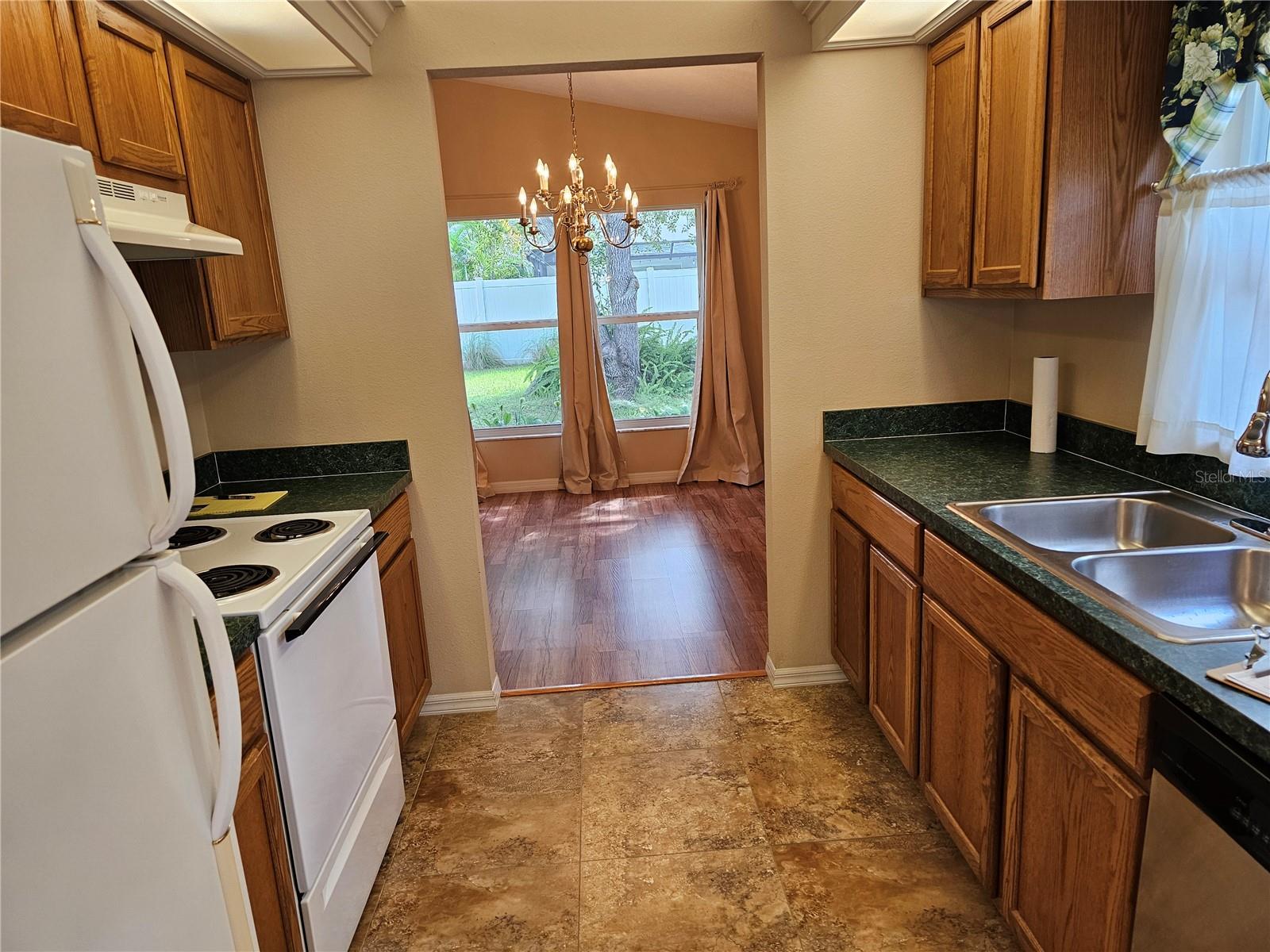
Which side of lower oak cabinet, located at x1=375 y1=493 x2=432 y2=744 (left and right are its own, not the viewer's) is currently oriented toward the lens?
right

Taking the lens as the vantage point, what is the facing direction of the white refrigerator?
facing the viewer and to the right of the viewer

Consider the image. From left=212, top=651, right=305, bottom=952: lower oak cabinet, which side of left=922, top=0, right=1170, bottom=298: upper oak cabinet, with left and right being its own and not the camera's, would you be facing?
front

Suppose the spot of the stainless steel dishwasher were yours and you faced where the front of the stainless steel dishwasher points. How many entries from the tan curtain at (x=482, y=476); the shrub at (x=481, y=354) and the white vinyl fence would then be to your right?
3

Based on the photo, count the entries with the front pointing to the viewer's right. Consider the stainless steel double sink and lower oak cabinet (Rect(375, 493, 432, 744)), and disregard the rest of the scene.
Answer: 1

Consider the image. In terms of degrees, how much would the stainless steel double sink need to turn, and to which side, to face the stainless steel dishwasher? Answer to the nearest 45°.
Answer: approximately 45° to its left

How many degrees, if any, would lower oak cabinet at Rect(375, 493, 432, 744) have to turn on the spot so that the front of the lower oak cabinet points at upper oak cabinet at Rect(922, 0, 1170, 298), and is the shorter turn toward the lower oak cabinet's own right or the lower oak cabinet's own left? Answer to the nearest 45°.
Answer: approximately 45° to the lower oak cabinet's own right

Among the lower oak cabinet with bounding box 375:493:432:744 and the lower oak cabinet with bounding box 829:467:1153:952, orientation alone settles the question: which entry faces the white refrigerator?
the lower oak cabinet with bounding box 829:467:1153:952

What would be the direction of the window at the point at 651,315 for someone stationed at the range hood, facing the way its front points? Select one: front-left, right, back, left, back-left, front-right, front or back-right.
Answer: left

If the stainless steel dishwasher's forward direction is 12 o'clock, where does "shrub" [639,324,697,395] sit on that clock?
The shrub is roughly at 3 o'clock from the stainless steel dishwasher.

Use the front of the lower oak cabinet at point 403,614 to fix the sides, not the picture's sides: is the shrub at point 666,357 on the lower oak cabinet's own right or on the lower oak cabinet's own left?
on the lower oak cabinet's own left

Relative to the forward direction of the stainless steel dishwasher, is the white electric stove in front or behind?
in front

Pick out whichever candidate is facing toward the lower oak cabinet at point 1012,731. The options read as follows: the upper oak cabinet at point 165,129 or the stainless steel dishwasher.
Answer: the upper oak cabinet

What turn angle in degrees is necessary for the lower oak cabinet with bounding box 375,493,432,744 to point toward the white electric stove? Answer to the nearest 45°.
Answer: approximately 90° to its right

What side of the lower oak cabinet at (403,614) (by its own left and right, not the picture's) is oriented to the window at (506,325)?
left

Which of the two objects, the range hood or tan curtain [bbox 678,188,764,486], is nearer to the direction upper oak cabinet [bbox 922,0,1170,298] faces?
the range hood

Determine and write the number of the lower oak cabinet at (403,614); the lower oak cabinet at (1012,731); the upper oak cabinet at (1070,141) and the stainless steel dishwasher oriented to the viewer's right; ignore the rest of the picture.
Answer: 1

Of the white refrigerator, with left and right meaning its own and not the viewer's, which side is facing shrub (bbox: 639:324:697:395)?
left

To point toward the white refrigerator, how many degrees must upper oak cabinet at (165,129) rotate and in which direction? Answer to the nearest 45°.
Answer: approximately 45° to its right
